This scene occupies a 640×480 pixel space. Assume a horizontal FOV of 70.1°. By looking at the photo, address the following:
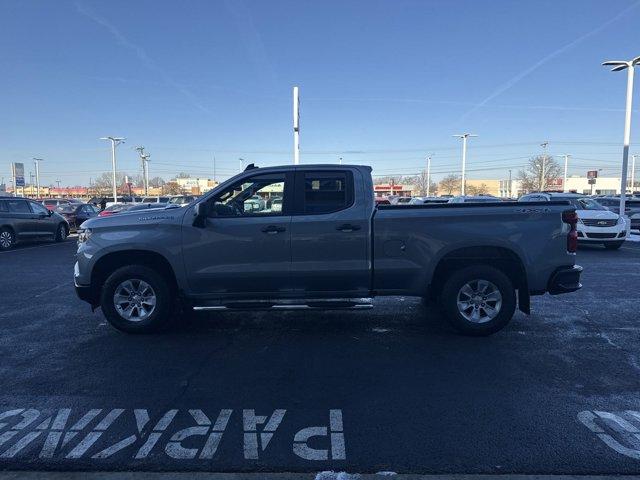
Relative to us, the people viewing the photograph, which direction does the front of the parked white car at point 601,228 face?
facing the viewer and to the right of the viewer

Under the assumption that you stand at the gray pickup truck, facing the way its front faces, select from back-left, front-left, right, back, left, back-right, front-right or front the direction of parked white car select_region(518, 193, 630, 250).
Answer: back-right

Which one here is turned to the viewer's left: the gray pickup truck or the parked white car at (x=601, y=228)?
the gray pickup truck

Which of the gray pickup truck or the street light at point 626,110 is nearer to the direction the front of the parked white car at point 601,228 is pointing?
the gray pickup truck

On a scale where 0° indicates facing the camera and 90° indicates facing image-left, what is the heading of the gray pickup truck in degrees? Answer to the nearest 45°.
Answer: approximately 90°

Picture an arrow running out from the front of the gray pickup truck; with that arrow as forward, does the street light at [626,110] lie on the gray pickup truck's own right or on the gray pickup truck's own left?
on the gray pickup truck's own right

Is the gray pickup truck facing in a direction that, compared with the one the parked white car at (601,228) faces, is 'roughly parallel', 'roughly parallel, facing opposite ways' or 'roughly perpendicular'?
roughly perpendicular

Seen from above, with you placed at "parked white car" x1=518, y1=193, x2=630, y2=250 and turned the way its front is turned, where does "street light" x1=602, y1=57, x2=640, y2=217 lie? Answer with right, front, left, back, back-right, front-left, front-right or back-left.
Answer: back-left

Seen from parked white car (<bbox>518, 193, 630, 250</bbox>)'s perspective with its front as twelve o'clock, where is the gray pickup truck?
The gray pickup truck is roughly at 2 o'clock from the parked white car.

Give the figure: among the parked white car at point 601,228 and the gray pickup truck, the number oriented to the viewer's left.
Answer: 1
